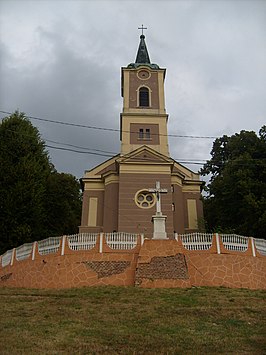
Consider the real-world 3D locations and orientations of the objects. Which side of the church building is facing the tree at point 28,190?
right

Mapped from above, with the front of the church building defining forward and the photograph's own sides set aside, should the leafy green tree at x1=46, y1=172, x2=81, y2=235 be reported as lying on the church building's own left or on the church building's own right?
on the church building's own right

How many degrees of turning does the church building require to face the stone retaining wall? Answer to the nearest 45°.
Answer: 0° — it already faces it

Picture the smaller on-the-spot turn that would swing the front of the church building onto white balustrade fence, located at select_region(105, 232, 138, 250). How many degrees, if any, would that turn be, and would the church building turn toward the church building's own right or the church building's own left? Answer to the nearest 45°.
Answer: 0° — it already faces it

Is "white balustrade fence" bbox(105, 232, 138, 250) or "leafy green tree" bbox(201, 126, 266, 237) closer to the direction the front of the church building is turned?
the white balustrade fence

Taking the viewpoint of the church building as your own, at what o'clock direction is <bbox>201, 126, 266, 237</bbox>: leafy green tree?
The leafy green tree is roughly at 10 o'clock from the church building.

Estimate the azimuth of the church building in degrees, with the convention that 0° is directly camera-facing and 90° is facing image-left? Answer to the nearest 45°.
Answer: approximately 0°

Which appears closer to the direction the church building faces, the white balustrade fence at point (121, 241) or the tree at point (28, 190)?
the white balustrade fence
